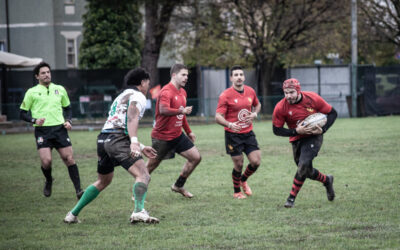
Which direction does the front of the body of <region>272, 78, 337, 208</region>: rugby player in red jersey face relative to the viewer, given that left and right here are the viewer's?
facing the viewer and to the left of the viewer

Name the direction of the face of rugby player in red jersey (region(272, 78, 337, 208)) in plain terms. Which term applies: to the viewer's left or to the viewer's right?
to the viewer's left

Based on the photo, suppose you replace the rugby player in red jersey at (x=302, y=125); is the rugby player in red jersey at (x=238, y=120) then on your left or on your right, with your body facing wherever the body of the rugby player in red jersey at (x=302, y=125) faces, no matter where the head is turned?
on your right

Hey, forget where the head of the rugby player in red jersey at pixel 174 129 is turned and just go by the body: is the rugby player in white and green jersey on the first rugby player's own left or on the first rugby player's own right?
on the first rugby player's own right

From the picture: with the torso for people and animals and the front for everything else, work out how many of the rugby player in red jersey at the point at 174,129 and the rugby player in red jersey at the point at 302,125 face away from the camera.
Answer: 0

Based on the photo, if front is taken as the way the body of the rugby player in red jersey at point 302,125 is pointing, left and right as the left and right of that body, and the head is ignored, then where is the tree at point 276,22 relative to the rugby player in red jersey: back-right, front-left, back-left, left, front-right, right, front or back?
back-right

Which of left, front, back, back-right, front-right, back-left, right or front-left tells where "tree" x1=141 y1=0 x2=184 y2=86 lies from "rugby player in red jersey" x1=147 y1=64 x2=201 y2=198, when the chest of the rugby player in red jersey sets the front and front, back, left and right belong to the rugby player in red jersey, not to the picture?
back-left

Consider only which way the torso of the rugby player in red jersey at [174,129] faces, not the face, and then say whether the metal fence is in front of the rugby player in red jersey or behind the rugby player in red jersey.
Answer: behind
